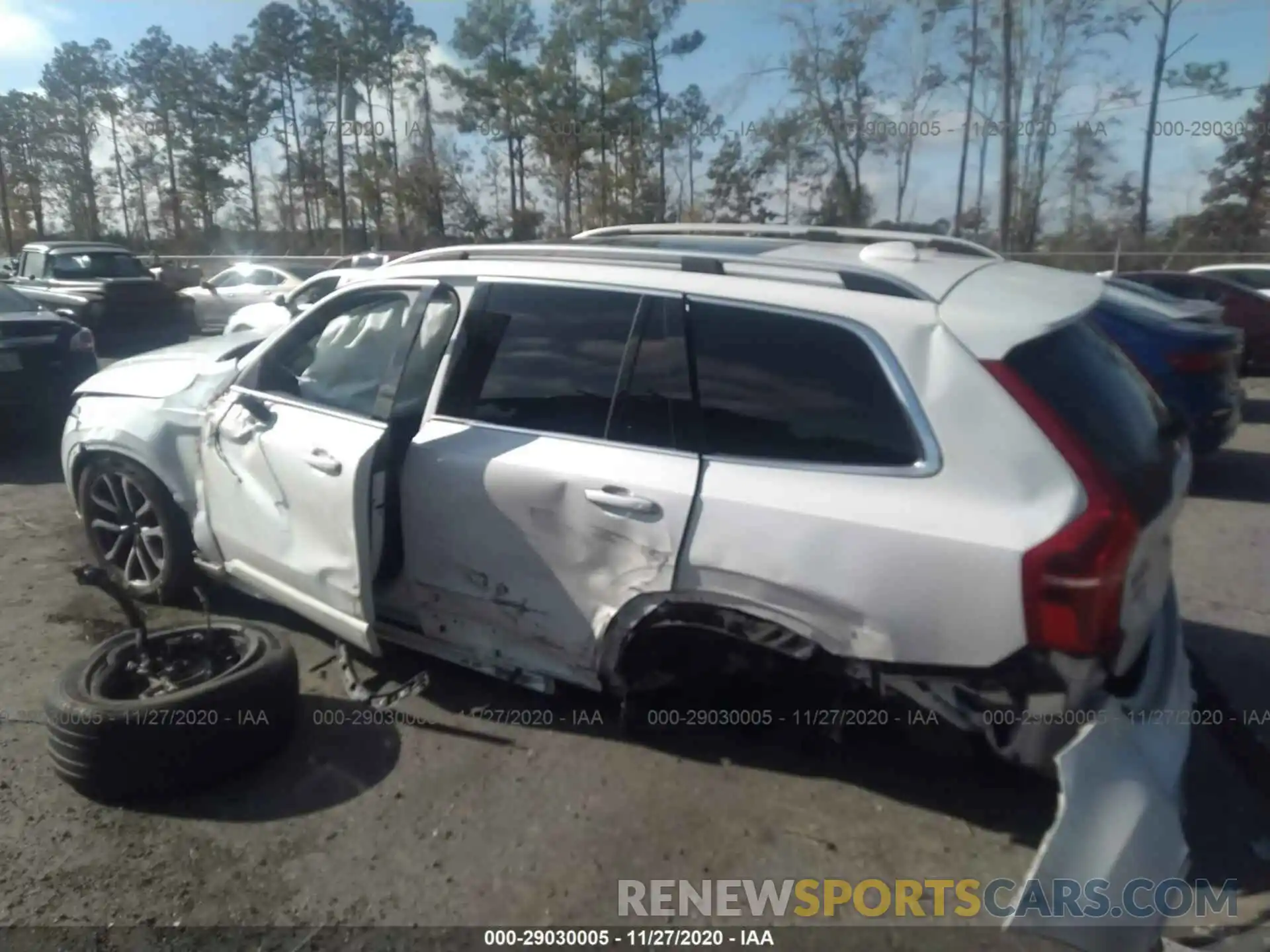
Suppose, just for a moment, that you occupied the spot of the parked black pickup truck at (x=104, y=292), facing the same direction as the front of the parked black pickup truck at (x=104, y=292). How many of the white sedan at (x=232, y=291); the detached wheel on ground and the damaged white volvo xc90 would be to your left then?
1

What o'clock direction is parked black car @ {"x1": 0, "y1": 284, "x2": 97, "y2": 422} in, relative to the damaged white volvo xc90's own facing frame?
The parked black car is roughly at 12 o'clock from the damaged white volvo xc90.

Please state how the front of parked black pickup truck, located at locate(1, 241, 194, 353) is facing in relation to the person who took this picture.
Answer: facing the viewer and to the right of the viewer

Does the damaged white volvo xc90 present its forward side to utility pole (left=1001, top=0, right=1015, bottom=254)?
no

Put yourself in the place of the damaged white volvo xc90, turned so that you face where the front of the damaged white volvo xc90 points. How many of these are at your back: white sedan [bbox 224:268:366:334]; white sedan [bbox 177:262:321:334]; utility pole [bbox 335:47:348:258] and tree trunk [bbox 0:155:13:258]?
0

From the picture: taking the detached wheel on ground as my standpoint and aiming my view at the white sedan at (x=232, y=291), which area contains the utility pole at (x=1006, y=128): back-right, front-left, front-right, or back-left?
front-right

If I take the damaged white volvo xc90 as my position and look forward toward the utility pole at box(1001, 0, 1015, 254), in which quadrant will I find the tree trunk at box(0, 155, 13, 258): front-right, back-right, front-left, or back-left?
front-left

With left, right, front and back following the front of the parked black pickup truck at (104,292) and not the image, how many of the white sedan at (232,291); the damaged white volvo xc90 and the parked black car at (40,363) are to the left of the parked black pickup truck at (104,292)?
1

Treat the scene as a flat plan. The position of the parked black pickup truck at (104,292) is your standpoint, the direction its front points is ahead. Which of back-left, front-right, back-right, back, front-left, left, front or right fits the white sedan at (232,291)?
left

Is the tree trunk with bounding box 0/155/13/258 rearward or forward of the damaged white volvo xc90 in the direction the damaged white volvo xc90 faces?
forward

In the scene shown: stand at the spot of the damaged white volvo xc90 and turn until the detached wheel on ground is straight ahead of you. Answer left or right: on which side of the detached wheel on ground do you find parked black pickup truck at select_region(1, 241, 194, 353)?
right

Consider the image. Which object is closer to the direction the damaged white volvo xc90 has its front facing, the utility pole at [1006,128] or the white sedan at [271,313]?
the white sedan

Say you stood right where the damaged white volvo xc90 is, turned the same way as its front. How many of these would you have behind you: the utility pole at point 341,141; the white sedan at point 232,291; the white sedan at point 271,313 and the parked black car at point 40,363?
0

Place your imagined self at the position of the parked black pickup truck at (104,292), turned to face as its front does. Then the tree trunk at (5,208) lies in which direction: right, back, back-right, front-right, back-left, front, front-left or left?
back-left

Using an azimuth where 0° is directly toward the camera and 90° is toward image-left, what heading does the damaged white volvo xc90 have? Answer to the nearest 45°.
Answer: approximately 135°

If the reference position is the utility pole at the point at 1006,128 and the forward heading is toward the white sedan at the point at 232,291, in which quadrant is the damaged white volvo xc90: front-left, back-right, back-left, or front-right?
front-left
